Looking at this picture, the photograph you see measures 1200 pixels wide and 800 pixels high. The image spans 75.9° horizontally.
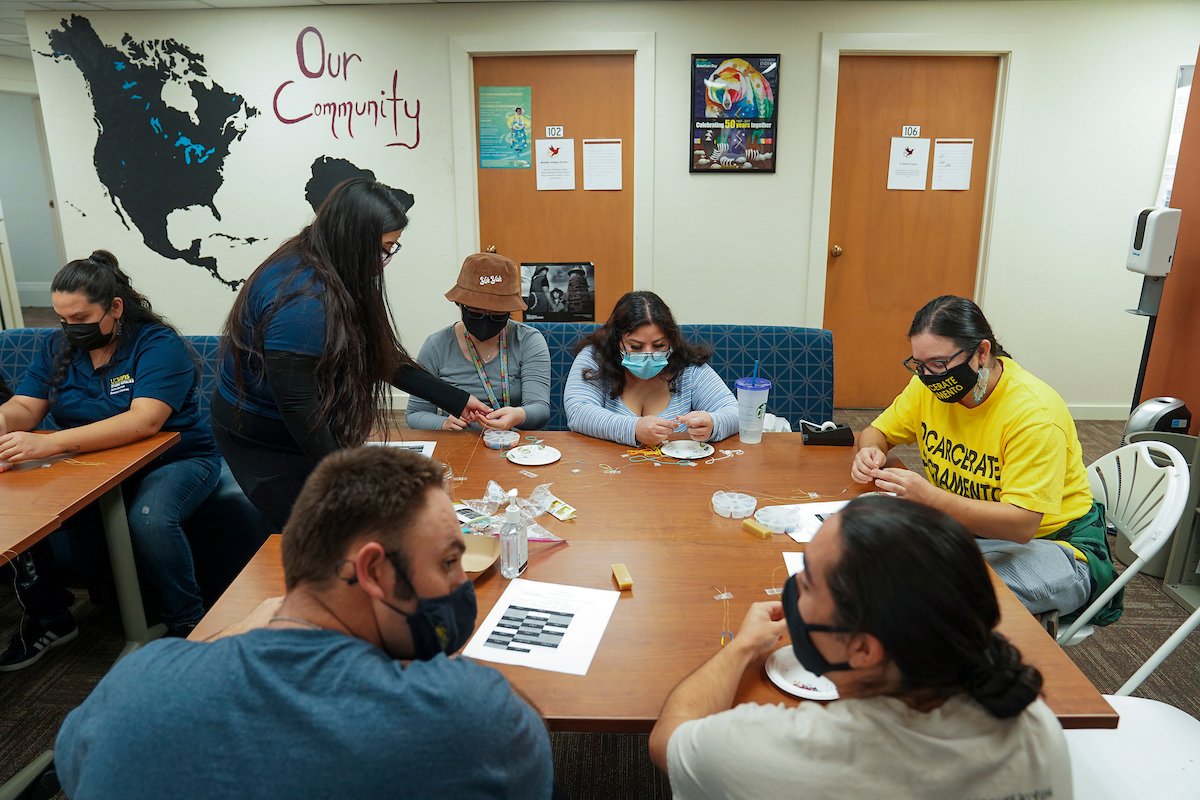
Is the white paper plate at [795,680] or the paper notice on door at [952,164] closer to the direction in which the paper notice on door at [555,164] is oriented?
the white paper plate

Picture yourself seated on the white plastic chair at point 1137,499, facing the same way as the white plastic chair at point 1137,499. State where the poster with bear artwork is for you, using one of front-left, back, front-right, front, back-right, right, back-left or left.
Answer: right

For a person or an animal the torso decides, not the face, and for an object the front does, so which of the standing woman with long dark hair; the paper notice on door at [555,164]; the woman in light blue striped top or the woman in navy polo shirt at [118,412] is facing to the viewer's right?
the standing woman with long dark hair

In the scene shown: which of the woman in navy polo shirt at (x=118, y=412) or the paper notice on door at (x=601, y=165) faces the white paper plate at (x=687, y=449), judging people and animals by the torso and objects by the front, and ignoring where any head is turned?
the paper notice on door

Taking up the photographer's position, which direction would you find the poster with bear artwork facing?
facing the viewer

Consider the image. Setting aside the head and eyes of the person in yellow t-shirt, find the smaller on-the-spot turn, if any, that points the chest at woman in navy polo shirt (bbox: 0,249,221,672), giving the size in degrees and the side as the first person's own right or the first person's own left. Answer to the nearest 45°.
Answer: approximately 45° to the first person's own right

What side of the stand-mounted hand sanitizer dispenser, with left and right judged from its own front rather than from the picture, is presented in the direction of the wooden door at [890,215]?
right

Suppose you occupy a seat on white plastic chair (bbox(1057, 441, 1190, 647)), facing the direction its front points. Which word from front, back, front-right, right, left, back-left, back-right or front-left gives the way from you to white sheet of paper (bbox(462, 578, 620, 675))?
front

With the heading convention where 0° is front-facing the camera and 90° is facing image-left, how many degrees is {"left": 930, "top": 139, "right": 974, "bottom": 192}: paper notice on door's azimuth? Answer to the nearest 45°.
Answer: approximately 0°

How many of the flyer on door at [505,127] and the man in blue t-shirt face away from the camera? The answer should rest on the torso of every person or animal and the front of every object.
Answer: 1

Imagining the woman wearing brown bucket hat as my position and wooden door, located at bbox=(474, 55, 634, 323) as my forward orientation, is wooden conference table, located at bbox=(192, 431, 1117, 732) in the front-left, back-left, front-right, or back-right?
back-right

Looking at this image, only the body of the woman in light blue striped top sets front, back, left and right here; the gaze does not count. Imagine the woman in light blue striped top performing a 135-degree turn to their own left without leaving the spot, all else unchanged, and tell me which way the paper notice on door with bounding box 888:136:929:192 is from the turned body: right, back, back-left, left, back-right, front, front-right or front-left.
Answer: front

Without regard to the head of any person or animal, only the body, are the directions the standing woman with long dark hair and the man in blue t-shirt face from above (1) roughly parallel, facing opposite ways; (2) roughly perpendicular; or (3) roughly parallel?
roughly perpendicular

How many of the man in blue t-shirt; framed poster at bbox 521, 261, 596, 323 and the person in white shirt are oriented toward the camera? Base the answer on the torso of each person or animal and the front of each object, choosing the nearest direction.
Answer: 1

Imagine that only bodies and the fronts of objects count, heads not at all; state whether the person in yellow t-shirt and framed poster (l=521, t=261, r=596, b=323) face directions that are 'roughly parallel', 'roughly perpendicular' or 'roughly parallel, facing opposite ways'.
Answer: roughly perpendicular

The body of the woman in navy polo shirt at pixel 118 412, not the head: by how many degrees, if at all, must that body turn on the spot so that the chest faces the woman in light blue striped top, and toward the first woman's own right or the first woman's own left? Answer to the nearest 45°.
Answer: approximately 90° to the first woman's own left

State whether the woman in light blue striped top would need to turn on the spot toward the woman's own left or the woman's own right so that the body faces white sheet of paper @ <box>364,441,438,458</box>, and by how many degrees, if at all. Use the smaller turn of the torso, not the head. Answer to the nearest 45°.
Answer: approximately 45° to the woman's own right

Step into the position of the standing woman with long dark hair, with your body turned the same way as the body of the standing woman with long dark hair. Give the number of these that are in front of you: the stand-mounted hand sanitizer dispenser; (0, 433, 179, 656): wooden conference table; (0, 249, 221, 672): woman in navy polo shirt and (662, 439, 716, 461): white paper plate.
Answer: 2

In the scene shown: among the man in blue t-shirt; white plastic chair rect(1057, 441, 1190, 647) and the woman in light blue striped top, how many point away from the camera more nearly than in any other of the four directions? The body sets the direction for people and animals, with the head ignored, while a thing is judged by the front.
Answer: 1
